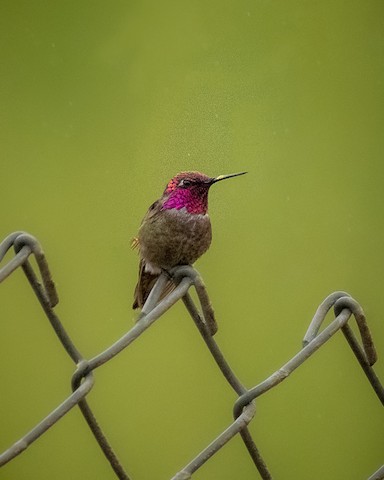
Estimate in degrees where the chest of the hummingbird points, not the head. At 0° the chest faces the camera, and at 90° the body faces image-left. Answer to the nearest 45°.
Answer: approximately 315°
